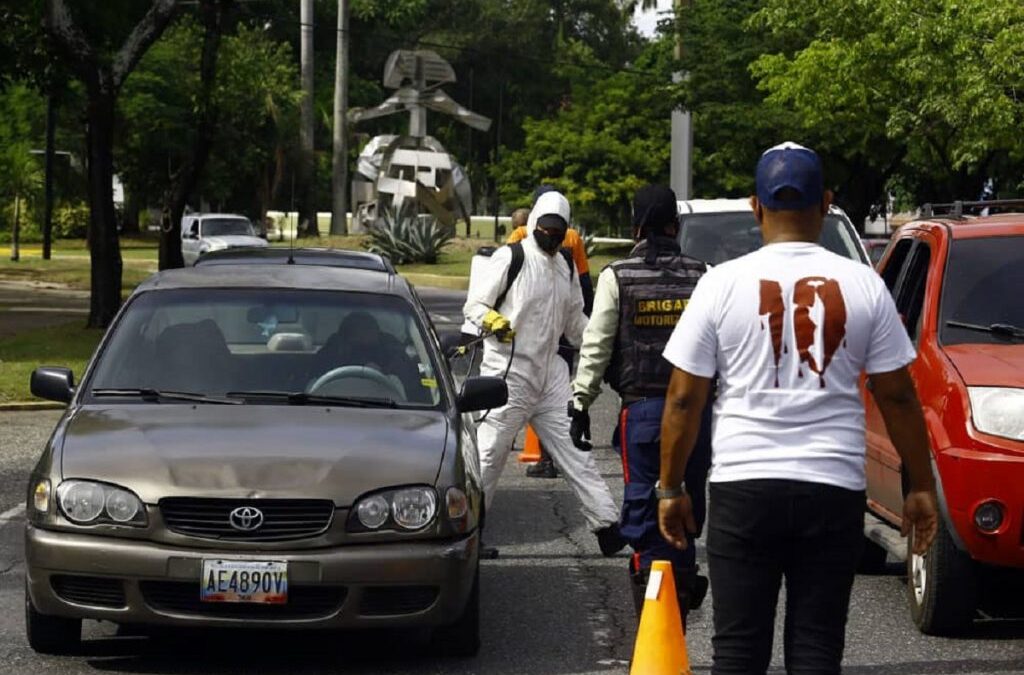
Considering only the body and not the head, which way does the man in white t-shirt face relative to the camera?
away from the camera

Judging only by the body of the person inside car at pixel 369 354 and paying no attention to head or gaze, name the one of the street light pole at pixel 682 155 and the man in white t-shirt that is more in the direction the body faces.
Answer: the man in white t-shirt

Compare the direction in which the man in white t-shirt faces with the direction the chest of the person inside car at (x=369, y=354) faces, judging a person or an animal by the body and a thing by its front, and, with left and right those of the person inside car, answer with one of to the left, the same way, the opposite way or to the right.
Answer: the opposite way

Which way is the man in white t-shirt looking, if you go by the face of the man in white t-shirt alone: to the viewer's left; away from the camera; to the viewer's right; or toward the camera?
away from the camera

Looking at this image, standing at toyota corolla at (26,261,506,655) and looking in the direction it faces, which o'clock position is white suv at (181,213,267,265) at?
The white suv is roughly at 6 o'clock from the toyota corolla.

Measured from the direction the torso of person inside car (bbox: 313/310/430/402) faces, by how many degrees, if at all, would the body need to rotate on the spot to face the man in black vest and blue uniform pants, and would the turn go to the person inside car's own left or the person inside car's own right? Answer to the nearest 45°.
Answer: approximately 45° to the person inside car's own left

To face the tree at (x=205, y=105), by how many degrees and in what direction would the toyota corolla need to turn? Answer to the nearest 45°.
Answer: approximately 180°

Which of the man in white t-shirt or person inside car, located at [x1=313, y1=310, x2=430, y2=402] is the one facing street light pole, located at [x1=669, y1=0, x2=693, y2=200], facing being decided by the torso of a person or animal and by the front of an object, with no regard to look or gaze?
the man in white t-shirt

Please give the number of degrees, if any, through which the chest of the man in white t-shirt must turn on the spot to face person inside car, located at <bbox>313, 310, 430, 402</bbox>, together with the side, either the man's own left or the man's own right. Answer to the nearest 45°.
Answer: approximately 45° to the man's own left

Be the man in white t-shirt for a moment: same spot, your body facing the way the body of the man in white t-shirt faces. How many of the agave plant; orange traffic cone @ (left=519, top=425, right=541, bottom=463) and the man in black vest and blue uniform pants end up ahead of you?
3

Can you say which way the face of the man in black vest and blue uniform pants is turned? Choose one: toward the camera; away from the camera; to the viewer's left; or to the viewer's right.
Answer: away from the camera
